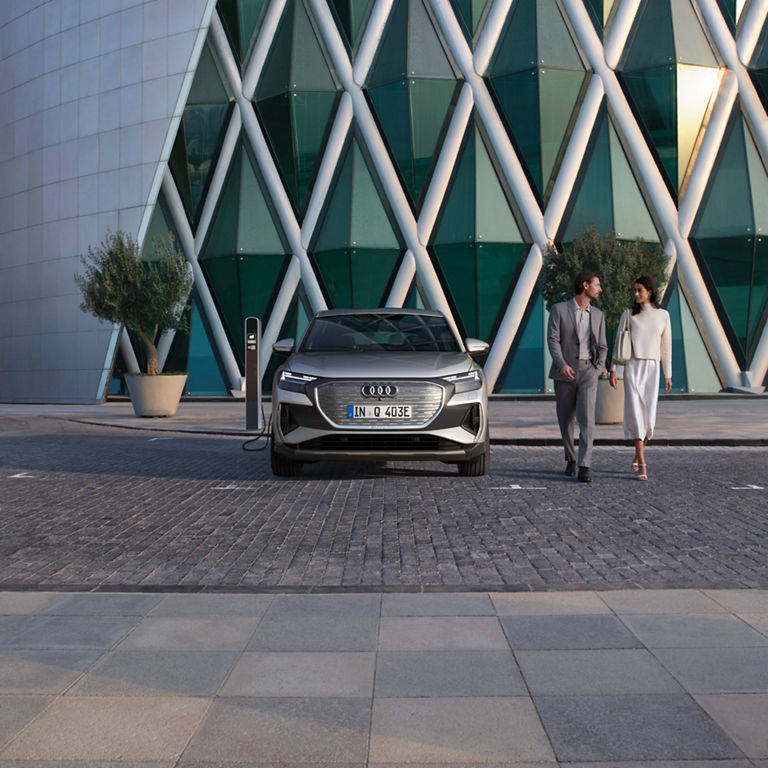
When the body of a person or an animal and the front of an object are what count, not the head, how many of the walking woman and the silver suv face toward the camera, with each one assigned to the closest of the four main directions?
2

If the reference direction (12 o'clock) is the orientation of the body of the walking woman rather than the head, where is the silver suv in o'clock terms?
The silver suv is roughly at 4 o'clock from the walking woman.

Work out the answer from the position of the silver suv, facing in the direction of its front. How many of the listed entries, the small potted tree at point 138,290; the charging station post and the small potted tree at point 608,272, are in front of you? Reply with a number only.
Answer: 0

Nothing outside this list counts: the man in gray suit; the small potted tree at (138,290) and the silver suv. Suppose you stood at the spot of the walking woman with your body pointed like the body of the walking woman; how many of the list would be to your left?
0

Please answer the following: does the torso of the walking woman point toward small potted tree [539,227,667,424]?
no

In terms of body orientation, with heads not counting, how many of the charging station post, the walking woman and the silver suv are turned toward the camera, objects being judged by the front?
3

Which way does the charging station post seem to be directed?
toward the camera

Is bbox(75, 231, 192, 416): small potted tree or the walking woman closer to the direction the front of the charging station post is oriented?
the walking woman

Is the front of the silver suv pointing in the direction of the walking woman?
no

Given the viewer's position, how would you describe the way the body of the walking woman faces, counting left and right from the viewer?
facing the viewer

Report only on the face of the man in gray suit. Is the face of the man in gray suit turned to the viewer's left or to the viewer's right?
to the viewer's right

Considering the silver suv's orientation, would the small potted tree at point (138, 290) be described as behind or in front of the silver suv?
behind

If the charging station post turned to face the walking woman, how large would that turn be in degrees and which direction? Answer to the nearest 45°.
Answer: approximately 45° to its left

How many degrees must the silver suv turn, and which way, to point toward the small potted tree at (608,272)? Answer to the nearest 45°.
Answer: approximately 135° to its left

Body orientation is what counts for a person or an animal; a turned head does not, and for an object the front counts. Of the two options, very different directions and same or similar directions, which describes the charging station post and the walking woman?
same or similar directions

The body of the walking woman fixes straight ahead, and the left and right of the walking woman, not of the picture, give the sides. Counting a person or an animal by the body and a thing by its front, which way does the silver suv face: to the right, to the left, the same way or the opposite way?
the same way

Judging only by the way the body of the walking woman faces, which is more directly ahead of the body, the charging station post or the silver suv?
the silver suv

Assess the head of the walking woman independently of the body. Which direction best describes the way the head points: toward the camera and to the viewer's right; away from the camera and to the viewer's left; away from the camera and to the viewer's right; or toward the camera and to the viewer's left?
toward the camera and to the viewer's left
